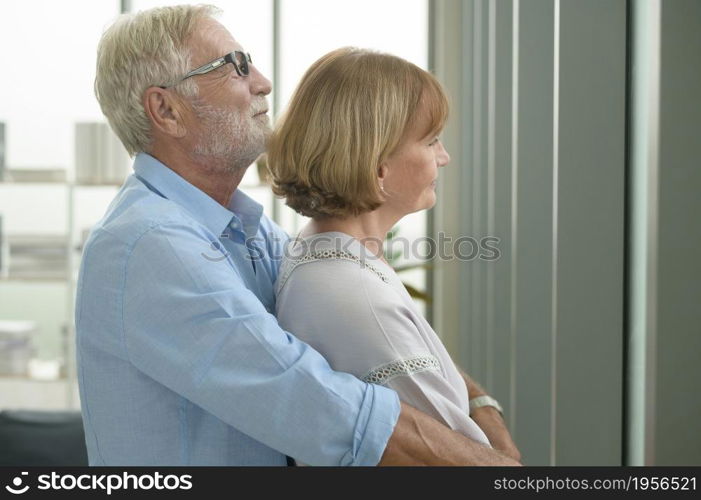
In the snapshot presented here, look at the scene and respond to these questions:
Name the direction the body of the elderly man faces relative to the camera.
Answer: to the viewer's right

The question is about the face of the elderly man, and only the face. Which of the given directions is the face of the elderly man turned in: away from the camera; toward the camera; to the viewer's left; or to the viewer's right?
to the viewer's right
